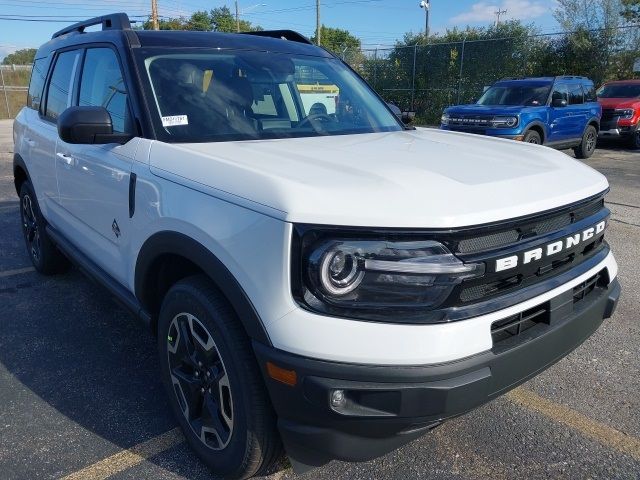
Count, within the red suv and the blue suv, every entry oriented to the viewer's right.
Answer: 0

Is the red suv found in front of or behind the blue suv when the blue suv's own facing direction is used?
behind

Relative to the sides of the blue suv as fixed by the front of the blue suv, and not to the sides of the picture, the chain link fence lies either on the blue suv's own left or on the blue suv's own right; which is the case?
on the blue suv's own right

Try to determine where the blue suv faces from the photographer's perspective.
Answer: facing the viewer and to the left of the viewer

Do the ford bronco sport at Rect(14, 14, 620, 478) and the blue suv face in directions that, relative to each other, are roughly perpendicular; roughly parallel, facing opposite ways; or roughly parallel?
roughly perpendicular

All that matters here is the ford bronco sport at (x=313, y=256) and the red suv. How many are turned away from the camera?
0

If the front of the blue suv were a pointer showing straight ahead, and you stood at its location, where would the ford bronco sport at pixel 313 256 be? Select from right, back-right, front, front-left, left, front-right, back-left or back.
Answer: front-left

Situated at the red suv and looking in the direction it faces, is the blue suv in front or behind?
in front

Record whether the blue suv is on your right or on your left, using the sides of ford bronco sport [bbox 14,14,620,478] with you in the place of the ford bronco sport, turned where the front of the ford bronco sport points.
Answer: on your left

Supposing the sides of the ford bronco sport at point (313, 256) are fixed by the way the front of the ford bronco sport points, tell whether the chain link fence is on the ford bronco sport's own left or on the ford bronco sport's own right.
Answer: on the ford bronco sport's own left

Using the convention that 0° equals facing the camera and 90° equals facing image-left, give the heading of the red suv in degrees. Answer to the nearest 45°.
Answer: approximately 45°

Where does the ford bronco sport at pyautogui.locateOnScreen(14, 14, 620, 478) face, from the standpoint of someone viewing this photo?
facing the viewer and to the right of the viewer

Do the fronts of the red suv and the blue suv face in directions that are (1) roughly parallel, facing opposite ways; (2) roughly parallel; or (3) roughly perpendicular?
roughly parallel

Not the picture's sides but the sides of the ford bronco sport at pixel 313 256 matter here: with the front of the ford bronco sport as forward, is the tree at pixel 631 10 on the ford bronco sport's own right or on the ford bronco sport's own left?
on the ford bronco sport's own left

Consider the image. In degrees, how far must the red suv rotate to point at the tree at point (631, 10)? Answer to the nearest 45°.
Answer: approximately 135° to its right

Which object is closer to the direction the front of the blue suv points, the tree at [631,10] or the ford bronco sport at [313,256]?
the ford bronco sport
